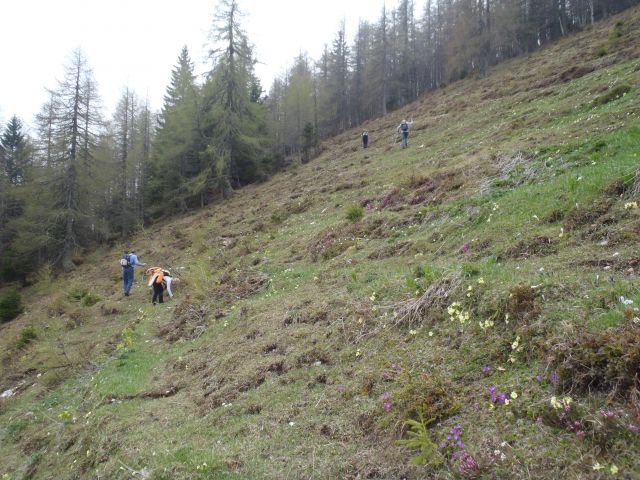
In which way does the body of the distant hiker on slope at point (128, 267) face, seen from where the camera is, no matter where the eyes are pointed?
to the viewer's right

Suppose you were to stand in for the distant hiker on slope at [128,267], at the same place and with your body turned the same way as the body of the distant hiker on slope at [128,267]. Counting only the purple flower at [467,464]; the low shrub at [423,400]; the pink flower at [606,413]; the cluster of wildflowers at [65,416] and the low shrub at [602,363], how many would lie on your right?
5

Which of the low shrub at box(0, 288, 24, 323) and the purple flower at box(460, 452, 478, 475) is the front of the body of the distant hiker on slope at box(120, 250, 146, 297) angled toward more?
the purple flower

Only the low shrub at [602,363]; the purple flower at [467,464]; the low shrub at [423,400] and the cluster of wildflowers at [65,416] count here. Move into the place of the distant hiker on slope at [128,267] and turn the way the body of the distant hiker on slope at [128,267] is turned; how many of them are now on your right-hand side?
4

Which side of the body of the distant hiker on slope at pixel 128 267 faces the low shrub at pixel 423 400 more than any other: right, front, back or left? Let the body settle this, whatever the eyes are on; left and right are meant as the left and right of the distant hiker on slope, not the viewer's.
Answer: right

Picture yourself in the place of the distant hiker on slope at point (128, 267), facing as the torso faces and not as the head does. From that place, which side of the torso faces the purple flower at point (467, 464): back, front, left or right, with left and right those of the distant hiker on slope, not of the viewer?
right

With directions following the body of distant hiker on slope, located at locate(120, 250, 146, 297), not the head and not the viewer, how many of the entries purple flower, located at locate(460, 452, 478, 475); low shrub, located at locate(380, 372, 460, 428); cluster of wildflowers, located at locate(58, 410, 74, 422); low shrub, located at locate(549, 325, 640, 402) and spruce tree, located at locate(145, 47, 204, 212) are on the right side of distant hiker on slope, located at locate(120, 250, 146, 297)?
4

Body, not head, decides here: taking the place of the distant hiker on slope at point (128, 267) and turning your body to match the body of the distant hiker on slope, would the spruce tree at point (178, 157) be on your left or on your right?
on your left

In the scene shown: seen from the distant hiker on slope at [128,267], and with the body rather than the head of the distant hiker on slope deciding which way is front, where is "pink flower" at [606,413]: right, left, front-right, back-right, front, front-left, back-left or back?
right

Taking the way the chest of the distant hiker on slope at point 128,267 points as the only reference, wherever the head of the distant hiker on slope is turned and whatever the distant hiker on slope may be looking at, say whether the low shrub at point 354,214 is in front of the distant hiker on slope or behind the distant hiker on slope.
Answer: in front

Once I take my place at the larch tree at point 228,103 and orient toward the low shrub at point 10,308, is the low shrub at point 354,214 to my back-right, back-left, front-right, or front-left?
front-left

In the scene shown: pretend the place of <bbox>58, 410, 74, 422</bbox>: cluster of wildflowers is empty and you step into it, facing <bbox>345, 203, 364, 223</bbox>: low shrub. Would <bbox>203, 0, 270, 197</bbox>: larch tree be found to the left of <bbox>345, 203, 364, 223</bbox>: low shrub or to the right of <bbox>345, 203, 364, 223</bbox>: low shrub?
left

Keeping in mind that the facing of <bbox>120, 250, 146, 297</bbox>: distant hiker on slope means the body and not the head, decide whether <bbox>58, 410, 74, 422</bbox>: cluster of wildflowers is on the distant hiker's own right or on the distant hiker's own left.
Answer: on the distant hiker's own right

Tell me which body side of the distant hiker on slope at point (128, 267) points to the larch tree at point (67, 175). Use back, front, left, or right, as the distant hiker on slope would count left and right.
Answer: left

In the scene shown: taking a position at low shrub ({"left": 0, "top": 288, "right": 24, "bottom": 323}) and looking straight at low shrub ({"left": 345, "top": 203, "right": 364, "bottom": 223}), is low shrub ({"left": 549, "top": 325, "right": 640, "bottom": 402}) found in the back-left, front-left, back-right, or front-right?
front-right
